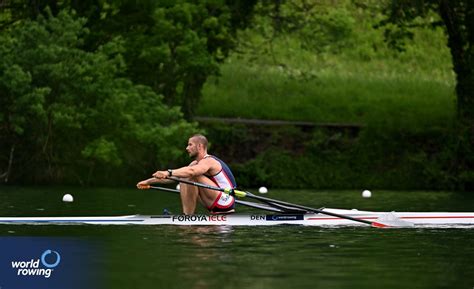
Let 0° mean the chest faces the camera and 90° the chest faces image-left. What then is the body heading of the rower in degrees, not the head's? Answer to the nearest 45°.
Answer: approximately 90°

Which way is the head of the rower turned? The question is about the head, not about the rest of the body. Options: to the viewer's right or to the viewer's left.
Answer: to the viewer's left
